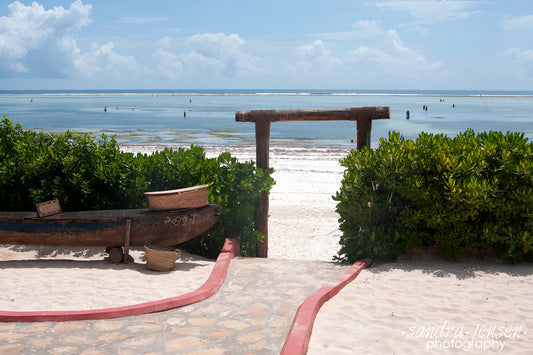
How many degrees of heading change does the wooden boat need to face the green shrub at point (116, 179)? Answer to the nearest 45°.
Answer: approximately 90° to its left

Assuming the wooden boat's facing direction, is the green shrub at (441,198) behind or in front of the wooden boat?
in front

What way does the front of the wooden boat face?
to the viewer's right

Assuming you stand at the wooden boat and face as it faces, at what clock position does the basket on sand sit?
The basket on sand is roughly at 1 o'clock from the wooden boat.
